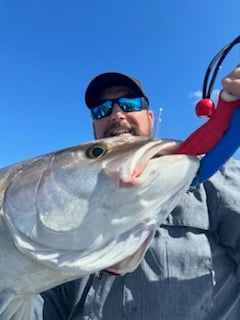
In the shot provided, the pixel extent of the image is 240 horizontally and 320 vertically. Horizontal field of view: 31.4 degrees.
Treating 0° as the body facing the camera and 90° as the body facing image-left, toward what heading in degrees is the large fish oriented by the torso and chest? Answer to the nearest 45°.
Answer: approximately 270°
